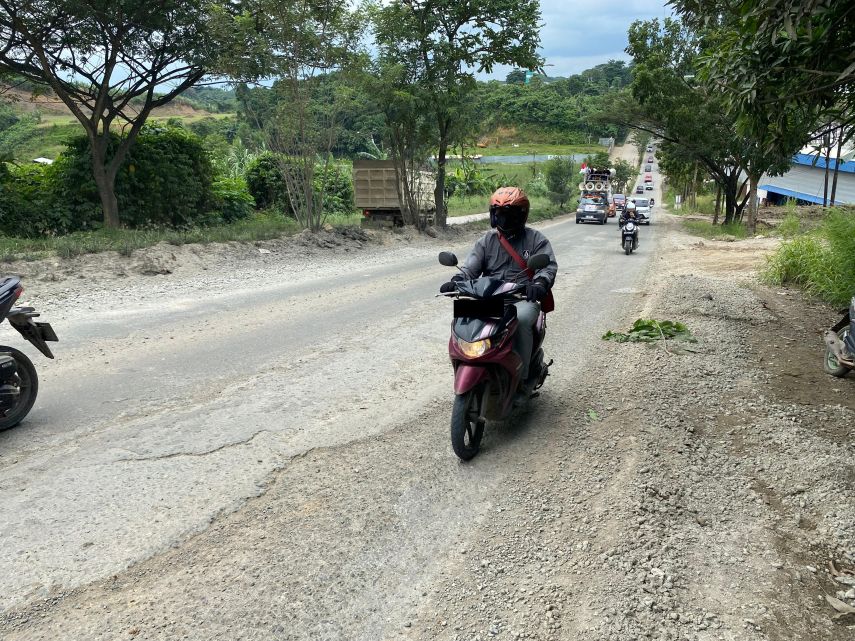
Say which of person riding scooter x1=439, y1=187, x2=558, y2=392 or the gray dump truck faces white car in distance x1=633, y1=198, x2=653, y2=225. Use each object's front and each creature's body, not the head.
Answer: the gray dump truck

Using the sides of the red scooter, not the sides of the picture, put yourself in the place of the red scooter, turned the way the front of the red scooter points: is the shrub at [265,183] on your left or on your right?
on your right

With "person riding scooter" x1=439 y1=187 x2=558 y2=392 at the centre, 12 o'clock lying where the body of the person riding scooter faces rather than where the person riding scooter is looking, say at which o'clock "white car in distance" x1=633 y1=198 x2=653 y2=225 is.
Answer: The white car in distance is roughly at 5 o'clock from the person riding scooter.

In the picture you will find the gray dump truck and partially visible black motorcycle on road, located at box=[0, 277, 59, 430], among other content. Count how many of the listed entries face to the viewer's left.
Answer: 1

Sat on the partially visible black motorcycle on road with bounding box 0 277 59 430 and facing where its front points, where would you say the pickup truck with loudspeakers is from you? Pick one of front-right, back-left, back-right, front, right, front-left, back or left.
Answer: back-right

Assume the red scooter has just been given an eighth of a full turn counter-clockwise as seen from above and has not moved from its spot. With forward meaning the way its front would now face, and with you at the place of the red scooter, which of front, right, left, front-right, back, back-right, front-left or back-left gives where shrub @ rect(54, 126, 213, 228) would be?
back-right

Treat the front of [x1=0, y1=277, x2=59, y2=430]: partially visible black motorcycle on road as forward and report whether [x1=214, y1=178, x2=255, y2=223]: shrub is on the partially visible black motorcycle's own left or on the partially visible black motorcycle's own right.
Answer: on the partially visible black motorcycle's own right

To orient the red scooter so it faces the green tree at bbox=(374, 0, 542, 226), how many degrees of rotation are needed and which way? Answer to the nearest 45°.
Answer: approximately 135° to its right

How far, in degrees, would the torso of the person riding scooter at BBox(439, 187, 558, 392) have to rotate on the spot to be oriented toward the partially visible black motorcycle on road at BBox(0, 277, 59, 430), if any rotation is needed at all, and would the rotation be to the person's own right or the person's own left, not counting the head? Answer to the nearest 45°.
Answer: approximately 45° to the person's own right

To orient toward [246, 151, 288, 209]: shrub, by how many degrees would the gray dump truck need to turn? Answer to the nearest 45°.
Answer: approximately 90° to its left

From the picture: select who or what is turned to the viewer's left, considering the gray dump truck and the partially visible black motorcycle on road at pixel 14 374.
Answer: the partially visible black motorcycle on road

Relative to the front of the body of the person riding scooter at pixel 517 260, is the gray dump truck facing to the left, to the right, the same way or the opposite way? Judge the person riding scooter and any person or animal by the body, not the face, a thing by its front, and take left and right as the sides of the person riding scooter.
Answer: the opposite way

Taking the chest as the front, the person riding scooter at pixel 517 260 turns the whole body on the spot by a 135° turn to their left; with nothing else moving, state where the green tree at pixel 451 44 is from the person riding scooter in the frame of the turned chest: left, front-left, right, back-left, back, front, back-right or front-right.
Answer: left

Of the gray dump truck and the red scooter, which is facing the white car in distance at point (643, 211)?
the gray dump truck

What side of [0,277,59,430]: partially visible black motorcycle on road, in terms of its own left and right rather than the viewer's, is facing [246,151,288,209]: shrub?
right

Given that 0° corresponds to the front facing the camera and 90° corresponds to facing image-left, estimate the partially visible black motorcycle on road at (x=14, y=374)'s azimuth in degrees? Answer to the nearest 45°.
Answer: approximately 90°
